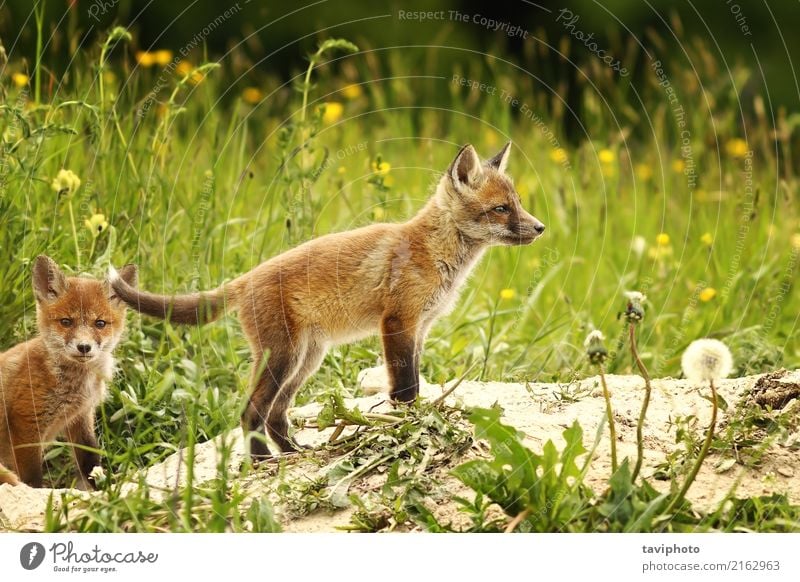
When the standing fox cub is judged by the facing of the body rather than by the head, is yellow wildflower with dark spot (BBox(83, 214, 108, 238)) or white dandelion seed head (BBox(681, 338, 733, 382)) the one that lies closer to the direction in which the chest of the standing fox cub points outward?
the white dandelion seed head

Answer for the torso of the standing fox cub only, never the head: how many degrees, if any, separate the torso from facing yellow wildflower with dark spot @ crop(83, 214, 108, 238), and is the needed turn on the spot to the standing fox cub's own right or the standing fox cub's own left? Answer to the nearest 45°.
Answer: approximately 180°

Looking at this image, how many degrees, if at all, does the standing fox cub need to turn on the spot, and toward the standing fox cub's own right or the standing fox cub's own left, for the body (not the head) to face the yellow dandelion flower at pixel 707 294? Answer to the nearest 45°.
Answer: approximately 45° to the standing fox cub's own left

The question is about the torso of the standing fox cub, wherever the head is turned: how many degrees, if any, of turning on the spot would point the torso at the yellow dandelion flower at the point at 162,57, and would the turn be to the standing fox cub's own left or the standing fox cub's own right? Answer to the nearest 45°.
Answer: approximately 135° to the standing fox cub's own left

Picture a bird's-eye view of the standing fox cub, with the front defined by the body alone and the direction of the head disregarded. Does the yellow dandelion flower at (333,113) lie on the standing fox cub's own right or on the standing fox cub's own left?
on the standing fox cub's own left

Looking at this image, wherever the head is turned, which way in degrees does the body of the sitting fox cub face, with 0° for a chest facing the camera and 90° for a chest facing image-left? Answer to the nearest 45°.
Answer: approximately 315°

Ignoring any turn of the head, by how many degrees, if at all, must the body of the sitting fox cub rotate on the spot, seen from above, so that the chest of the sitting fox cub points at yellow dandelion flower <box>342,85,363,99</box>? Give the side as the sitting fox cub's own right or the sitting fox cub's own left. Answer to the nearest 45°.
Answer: approximately 90° to the sitting fox cub's own left

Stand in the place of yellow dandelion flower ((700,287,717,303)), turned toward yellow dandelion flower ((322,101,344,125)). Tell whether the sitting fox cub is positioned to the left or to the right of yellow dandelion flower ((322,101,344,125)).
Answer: left

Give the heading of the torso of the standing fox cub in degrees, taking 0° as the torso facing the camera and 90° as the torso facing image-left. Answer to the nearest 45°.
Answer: approximately 270°
